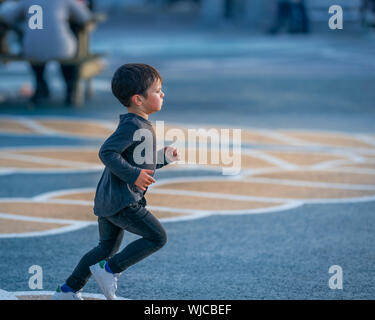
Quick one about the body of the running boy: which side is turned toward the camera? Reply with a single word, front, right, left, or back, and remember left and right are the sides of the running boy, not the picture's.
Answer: right

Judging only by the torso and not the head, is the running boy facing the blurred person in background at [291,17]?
no

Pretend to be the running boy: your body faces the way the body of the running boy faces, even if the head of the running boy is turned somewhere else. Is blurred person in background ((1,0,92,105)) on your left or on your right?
on your left

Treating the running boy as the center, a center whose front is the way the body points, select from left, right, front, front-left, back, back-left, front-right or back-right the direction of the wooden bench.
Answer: left

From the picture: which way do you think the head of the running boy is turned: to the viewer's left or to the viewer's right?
to the viewer's right
